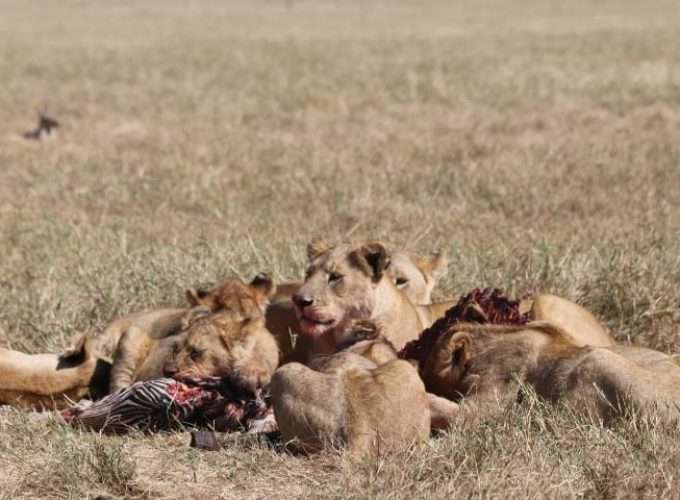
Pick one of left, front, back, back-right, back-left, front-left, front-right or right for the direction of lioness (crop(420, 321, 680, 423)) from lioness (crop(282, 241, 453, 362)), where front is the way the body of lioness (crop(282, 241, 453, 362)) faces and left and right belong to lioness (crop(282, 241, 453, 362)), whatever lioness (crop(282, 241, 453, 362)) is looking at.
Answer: left

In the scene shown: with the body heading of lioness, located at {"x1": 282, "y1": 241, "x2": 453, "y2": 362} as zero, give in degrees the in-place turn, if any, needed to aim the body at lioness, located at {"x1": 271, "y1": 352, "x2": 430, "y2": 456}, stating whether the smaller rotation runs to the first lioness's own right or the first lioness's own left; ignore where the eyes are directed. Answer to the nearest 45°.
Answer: approximately 45° to the first lioness's own left

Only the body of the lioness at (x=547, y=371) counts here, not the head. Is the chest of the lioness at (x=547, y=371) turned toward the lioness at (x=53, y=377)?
yes

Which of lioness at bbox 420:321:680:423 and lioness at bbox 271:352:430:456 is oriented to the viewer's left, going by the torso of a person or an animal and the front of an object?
lioness at bbox 420:321:680:423

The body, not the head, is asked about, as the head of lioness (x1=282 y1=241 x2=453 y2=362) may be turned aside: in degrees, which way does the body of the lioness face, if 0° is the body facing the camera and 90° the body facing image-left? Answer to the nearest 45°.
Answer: approximately 45°

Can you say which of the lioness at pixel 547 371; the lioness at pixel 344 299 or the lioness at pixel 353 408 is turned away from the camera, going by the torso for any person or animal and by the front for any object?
the lioness at pixel 353 408

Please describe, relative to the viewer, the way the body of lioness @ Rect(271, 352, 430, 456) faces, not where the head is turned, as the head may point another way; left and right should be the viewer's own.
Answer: facing away from the viewer

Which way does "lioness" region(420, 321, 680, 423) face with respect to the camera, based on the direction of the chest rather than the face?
to the viewer's left

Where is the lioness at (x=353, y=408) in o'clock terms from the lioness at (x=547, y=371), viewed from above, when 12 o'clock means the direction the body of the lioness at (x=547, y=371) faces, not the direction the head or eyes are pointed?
the lioness at (x=353, y=408) is roughly at 11 o'clock from the lioness at (x=547, y=371).

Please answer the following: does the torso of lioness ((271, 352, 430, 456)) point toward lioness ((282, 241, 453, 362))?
yes

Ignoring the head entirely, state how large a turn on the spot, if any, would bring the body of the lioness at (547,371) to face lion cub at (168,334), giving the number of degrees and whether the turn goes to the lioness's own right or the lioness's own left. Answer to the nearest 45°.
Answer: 0° — it already faces it

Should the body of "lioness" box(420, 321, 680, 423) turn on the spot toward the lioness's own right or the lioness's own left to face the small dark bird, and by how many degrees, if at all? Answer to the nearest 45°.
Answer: approximately 45° to the lioness's own right

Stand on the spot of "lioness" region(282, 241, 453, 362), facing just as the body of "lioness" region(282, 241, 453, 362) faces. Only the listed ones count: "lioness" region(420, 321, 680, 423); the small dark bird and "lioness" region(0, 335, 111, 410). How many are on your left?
1

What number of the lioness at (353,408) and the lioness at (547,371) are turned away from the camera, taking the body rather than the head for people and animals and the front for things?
1
